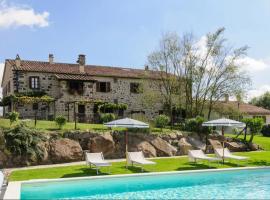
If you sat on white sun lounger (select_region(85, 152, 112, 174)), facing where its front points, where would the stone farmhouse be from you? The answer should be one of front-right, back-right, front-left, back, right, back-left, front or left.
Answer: back-left

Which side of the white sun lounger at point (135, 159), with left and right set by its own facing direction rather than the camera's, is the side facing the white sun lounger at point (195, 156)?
left

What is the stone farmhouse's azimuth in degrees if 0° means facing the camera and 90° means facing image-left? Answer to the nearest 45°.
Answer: approximately 0°

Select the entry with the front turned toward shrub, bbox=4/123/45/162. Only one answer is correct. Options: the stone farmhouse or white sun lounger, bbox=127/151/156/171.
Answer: the stone farmhouse

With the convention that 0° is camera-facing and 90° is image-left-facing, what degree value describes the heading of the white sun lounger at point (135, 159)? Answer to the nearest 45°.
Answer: approximately 315°

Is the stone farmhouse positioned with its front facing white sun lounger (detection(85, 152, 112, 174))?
yes

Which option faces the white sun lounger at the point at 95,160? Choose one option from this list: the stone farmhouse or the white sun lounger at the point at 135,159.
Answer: the stone farmhouse

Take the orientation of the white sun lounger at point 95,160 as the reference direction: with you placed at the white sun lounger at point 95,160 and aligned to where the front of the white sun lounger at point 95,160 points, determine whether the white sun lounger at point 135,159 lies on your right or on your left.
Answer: on your left

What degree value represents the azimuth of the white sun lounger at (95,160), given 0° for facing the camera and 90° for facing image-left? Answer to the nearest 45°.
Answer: approximately 315°

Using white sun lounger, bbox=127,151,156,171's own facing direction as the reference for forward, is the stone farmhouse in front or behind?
behind

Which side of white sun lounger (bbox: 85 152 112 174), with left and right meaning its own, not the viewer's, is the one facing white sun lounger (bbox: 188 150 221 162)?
left
